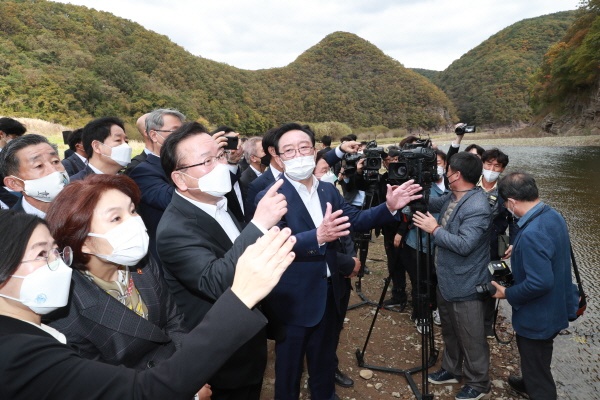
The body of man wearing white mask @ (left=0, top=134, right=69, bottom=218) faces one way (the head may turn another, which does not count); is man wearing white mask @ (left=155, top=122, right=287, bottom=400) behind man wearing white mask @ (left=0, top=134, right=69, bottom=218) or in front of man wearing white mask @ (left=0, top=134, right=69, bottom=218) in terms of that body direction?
in front

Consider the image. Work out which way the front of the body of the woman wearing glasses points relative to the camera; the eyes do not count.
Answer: to the viewer's right

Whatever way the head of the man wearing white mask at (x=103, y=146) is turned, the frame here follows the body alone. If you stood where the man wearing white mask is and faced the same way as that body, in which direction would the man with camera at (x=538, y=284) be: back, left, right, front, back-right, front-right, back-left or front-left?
front

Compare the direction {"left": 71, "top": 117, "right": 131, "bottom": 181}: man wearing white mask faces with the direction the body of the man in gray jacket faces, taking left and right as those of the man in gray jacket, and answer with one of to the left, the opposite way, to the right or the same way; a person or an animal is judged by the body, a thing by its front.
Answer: the opposite way

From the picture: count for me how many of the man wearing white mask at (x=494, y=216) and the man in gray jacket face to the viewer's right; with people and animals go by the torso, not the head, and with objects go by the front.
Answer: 0

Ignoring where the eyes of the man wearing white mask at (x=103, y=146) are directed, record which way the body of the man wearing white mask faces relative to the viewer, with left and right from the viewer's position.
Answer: facing the viewer and to the right of the viewer

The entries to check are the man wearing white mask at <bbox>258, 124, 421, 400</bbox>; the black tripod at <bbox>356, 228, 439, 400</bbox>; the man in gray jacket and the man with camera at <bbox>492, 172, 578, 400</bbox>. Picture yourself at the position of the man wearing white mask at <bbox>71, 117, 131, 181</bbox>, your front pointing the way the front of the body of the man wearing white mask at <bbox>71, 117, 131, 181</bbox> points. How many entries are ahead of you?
4

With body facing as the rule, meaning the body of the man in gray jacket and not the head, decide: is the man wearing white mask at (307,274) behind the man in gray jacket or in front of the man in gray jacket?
in front

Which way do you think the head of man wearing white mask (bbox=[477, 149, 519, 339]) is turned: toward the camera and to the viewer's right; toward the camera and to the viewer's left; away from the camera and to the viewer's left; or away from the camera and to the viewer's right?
toward the camera and to the viewer's left

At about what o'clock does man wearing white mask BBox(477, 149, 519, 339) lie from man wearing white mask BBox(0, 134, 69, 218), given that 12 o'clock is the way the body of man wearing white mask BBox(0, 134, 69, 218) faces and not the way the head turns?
man wearing white mask BBox(477, 149, 519, 339) is roughly at 11 o'clock from man wearing white mask BBox(0, 134, 69, 218).

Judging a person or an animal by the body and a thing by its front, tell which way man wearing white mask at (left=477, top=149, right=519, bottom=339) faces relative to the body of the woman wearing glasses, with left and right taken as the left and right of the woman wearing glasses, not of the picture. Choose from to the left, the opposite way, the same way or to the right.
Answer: the opposite way

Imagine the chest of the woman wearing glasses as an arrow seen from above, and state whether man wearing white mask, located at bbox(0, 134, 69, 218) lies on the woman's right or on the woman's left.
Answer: on the woman's left

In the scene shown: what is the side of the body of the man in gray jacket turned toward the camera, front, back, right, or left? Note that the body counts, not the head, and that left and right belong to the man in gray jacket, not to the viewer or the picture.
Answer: left

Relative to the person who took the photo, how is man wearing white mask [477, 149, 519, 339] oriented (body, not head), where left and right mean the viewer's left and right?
facing the viewer and to the left of the viewer

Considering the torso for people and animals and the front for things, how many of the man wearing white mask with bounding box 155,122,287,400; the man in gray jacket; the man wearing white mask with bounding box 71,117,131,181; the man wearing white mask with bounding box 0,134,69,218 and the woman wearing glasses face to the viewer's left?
1

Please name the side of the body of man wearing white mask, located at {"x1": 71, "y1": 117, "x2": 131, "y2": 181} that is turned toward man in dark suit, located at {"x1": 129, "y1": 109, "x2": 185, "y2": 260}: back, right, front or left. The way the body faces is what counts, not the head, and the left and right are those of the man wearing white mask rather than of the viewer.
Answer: front
